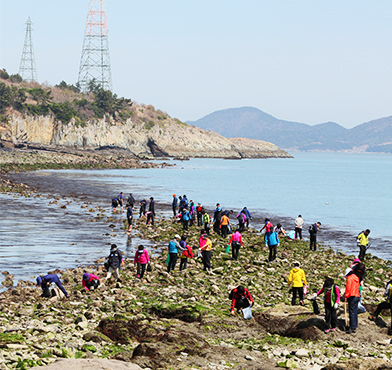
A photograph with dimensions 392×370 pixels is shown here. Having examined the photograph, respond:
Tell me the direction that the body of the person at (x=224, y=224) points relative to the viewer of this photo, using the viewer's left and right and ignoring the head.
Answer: facing away from the viewer

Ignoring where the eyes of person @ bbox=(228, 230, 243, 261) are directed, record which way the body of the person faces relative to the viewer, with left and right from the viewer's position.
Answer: facing away from the viewer

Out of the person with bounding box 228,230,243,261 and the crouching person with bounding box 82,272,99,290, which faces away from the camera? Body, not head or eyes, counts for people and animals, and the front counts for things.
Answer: the person

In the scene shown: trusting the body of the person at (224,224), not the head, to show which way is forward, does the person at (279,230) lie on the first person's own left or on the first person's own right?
on the first person's own right

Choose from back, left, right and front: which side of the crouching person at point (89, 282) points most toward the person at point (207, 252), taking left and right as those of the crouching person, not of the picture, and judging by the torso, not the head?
back

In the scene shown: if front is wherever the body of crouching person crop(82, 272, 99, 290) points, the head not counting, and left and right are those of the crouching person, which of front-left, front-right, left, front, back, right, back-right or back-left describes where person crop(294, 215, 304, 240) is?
back

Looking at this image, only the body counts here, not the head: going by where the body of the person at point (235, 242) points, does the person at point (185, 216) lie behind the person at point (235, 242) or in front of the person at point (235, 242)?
in front

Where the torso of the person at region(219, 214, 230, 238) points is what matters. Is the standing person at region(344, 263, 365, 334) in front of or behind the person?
behind
